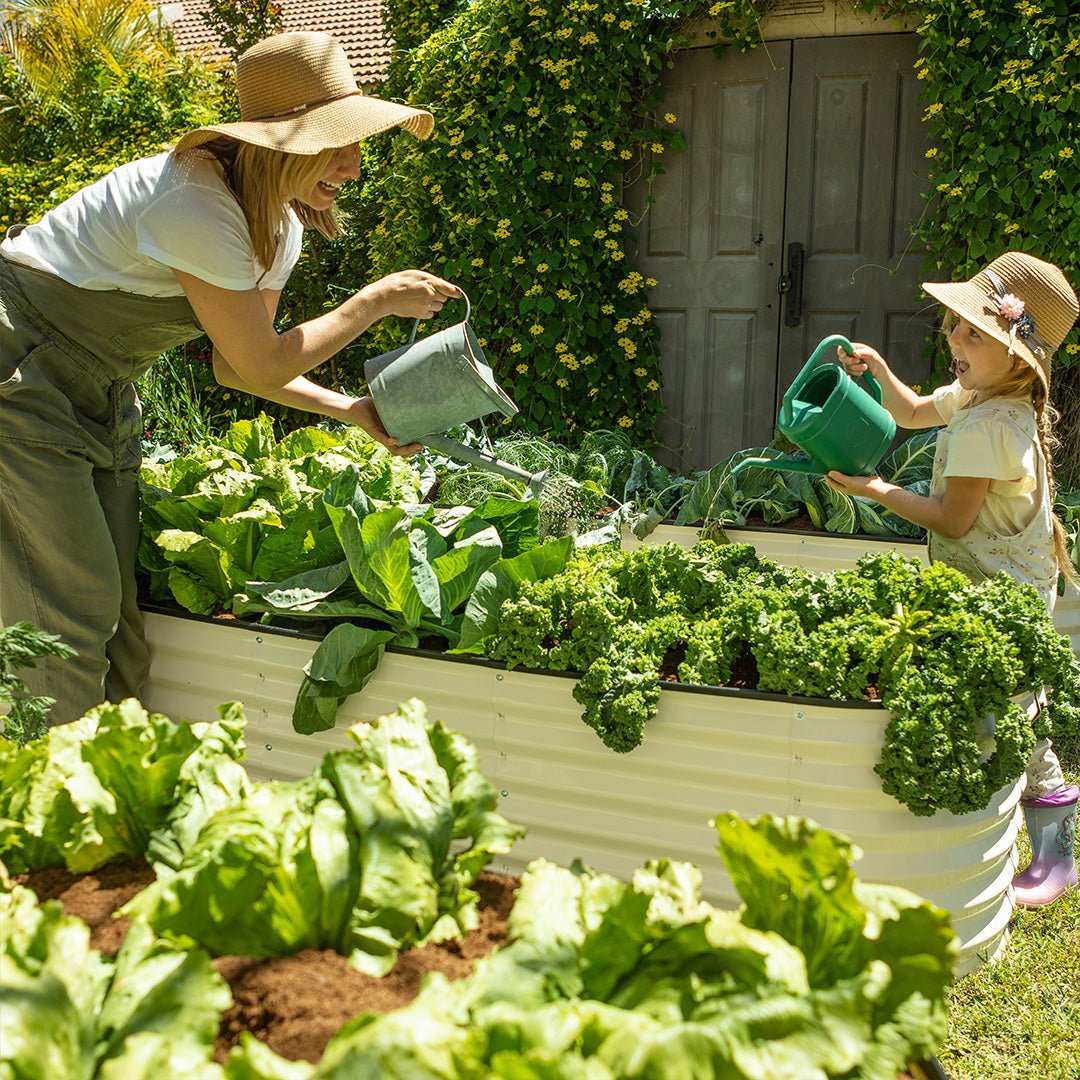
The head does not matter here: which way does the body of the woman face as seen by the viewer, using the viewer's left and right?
facing to the right of the viewer

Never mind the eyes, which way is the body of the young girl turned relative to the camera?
to the viewer's left

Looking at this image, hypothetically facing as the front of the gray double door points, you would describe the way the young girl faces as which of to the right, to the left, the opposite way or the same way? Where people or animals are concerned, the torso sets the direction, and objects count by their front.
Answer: to the right

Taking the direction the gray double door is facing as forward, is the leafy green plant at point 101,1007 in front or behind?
in front

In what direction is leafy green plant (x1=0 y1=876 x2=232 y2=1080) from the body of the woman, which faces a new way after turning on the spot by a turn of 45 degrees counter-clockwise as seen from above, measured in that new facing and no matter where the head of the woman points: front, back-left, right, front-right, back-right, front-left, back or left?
back-right

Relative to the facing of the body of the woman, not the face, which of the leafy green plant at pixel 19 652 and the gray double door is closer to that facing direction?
the gray double door

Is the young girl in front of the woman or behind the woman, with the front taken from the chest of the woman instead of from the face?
in front

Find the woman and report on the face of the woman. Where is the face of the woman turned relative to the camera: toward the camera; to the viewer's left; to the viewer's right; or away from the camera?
to the viewer's right

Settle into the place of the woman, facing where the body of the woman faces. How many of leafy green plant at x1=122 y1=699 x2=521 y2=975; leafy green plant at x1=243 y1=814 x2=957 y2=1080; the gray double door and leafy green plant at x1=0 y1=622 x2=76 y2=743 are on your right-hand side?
3
